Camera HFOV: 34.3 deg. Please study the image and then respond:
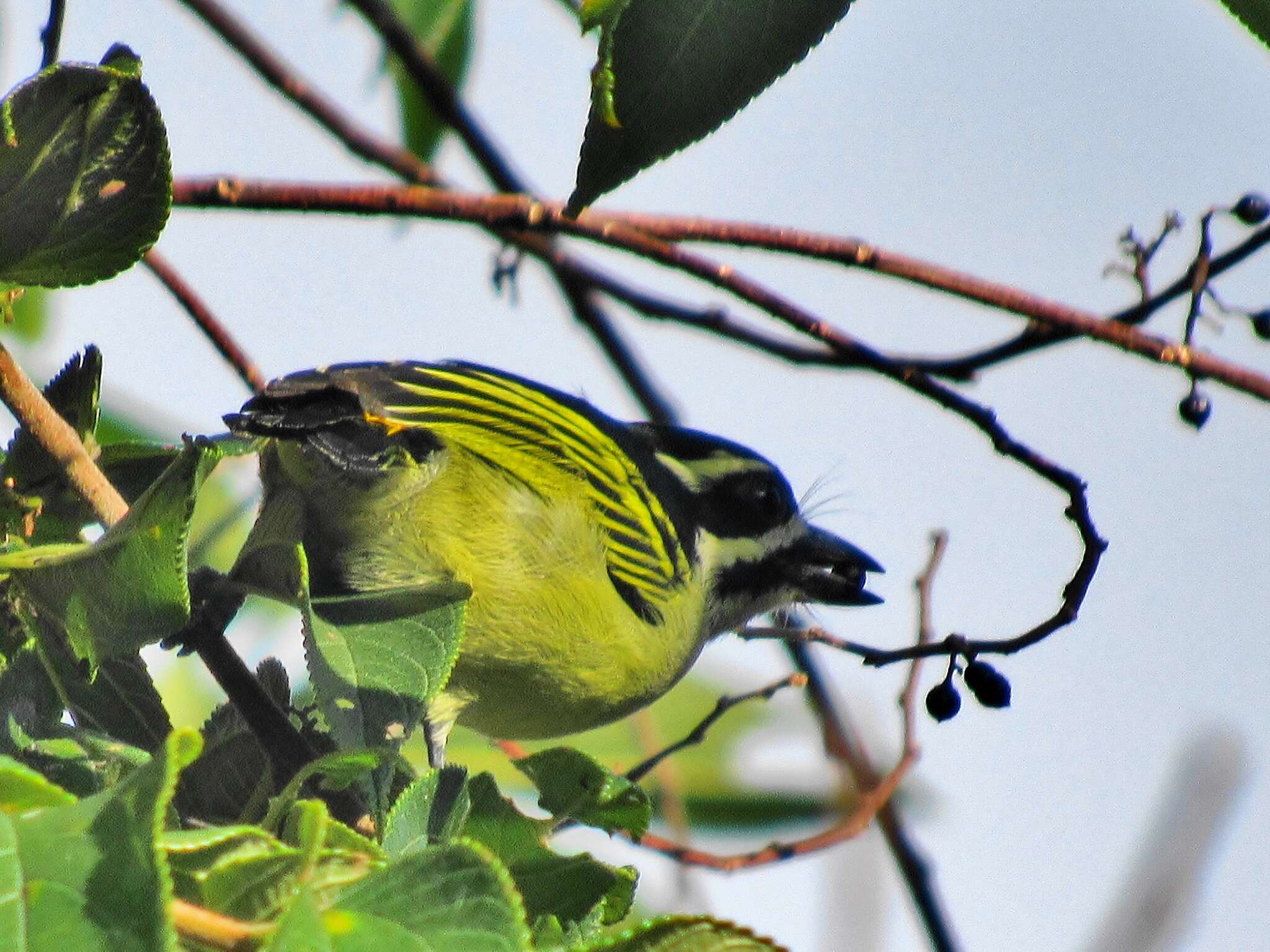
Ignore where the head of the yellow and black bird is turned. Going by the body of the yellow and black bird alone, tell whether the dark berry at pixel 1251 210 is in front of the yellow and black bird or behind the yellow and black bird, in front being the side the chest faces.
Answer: in front

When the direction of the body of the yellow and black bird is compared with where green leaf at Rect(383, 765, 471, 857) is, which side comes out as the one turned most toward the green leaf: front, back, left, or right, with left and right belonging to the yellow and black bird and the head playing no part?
right

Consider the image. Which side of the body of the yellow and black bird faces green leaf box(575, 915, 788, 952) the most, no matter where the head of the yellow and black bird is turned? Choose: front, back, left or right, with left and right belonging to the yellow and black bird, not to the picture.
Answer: right

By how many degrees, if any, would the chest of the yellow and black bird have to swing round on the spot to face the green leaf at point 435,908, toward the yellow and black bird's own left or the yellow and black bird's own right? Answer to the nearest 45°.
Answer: approximately 90° to the yellow and black bird's own right

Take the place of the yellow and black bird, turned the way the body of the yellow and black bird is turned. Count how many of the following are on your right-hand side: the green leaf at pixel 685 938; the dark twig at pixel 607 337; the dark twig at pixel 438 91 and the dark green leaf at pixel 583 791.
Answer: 2

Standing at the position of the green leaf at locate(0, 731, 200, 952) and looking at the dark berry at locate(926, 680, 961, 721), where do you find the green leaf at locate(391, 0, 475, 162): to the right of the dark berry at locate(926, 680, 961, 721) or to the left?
left

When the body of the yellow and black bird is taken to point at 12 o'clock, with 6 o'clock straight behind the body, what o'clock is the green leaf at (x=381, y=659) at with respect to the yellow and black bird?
The green leaf is roughly at 3 o'clock from the yellow and black bird.

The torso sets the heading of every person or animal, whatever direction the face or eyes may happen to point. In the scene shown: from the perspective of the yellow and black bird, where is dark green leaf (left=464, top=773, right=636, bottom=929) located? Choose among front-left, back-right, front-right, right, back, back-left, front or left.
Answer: right

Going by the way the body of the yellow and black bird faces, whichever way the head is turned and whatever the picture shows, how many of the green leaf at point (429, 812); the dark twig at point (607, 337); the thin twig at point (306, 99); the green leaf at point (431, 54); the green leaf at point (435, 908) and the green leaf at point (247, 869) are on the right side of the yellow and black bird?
3

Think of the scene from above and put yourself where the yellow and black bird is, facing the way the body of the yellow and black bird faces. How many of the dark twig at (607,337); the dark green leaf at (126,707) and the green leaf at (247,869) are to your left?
1

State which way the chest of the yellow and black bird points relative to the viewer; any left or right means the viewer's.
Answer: facing to the right of the viewer

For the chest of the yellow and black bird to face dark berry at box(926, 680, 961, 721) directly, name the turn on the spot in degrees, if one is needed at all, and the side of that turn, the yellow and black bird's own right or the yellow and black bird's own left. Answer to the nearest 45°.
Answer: approximately 45° to the yellow and black bird's own right
